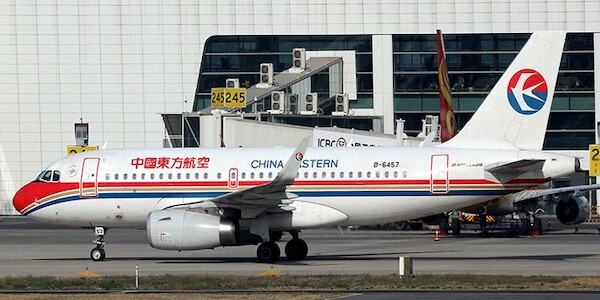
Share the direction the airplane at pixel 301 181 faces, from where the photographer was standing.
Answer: facing to the left of the viewer
